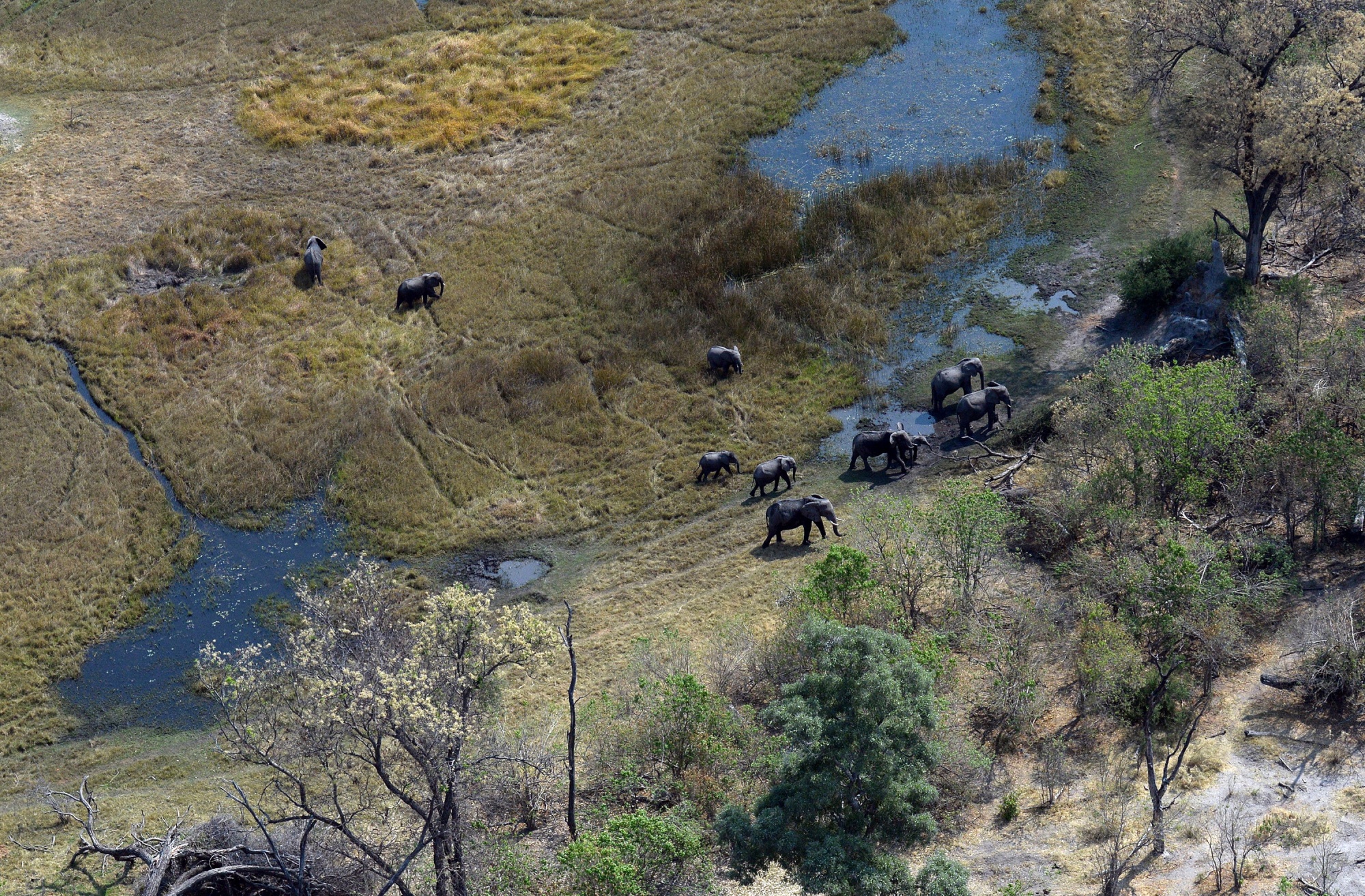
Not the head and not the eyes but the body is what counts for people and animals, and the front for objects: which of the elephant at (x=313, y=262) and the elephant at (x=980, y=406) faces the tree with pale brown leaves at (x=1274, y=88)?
the elephant at (x=980, y=406)

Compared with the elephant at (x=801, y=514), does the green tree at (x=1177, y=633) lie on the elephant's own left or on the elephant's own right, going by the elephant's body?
on the elephant's own right

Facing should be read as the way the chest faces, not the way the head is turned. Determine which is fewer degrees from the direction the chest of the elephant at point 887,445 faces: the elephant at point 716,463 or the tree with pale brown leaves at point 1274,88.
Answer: the tree with pale brown leaves

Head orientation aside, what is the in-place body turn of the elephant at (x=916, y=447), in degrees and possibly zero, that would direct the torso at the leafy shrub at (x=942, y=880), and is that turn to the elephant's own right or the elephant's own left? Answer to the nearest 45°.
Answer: approximately 90° to the elephant's own right

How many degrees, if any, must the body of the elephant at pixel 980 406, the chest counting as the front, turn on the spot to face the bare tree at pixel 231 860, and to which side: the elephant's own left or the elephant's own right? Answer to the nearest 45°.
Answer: approximately 180°

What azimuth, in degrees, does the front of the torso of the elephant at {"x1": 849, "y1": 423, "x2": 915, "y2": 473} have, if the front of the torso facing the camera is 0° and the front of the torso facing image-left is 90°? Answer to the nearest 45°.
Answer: approximately 270°

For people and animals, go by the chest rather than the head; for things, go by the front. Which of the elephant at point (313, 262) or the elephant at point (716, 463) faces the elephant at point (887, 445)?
the elephant at point (716, 463)

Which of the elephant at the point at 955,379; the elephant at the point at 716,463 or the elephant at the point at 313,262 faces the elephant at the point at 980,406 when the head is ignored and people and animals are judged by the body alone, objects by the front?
the elephant at the point at 716,463

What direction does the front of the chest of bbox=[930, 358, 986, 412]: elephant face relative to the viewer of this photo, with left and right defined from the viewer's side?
facing away from the viewer and to the right of the viewer

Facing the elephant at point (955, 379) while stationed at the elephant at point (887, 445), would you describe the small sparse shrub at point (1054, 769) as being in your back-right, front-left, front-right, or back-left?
back-right

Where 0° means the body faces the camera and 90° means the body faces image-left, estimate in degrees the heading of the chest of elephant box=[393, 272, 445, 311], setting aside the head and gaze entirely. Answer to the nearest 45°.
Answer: approximately 270°

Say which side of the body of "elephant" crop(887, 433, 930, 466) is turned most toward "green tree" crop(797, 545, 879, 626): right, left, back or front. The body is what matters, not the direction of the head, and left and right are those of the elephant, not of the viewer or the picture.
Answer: right

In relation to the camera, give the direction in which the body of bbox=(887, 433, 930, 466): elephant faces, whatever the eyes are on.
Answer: to the viewer's right

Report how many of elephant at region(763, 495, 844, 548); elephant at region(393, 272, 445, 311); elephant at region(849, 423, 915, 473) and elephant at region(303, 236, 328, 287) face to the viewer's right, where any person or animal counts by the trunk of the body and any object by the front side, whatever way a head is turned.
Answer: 3

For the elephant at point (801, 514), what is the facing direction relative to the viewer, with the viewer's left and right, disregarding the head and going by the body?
facing to the right of the viewer

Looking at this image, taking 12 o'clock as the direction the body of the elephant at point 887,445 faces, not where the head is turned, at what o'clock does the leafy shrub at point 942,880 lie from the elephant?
The leafy shrub is roughly at 3 o'clock from the elephant.
